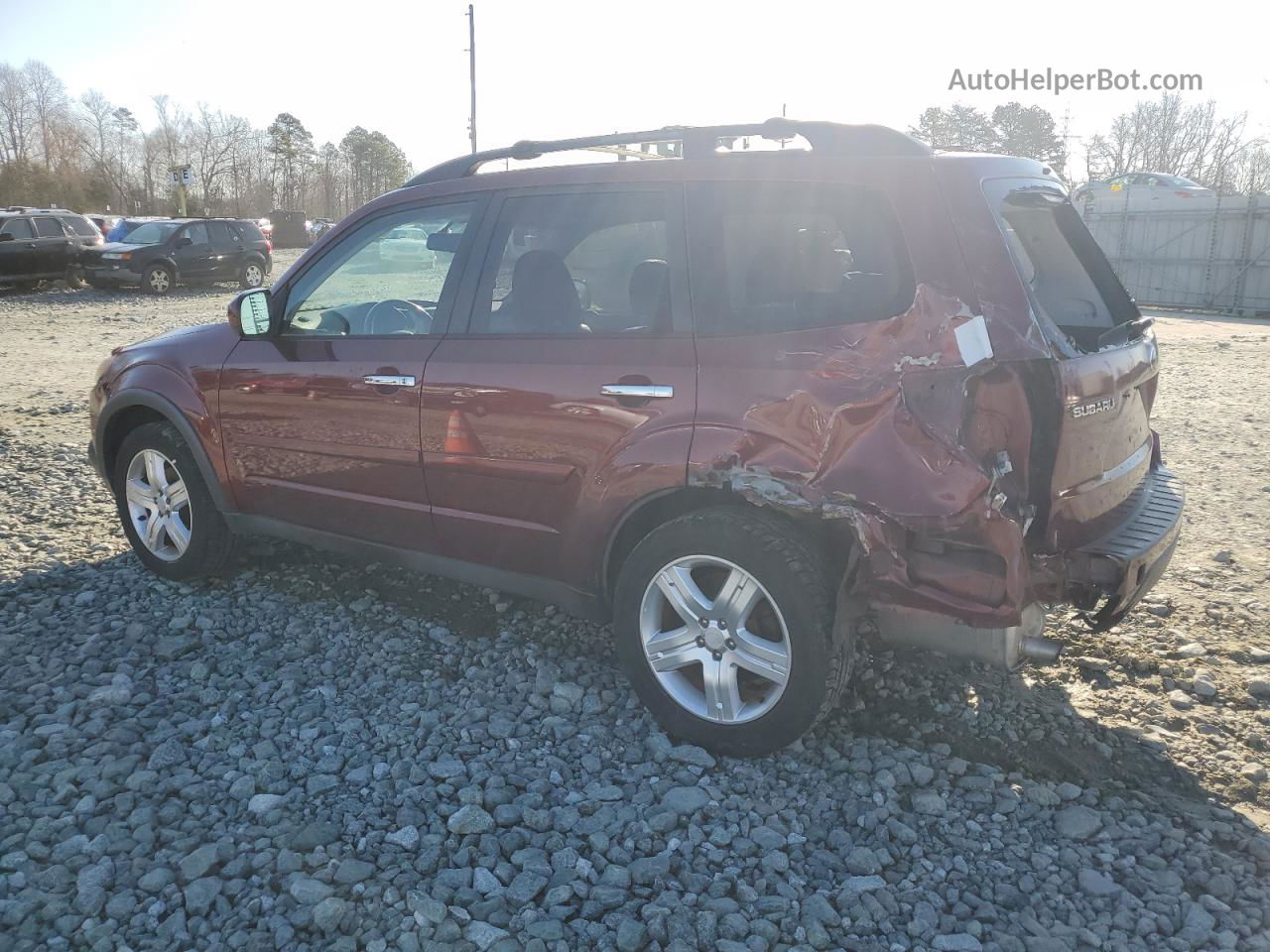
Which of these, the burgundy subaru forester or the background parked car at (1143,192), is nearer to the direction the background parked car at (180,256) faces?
the burgundy subaru forester

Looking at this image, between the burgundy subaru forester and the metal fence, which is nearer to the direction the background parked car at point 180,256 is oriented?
the burgundy subaru forester

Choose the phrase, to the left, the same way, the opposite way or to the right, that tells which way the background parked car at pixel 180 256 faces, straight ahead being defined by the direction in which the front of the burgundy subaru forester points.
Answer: to the left

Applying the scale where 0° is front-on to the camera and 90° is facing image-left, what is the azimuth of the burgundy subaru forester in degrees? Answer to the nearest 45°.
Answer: approximately 135°

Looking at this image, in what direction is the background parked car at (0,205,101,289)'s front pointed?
to the viewer's left

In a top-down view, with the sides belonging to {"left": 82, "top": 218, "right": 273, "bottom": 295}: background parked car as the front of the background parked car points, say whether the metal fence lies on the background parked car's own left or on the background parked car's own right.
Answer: on the background parked car's own left

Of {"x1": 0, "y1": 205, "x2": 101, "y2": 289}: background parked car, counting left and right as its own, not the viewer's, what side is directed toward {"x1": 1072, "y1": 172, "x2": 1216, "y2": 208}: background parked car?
back

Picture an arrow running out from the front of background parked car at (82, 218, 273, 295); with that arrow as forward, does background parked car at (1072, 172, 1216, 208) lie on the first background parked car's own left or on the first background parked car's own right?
on the first background parked car's own left

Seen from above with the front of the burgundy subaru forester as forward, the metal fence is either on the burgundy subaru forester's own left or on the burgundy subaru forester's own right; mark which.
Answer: on the burgundy subaru forester's own right
